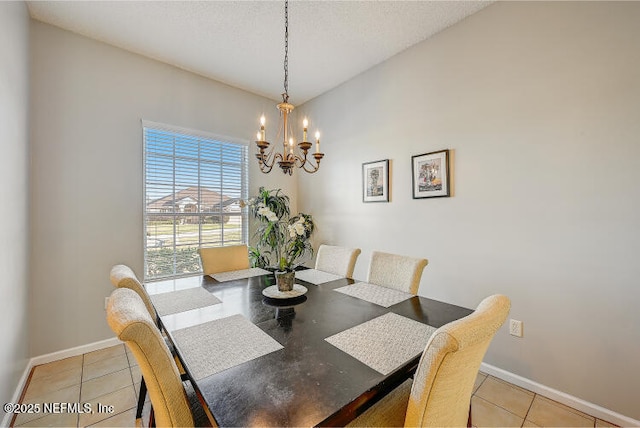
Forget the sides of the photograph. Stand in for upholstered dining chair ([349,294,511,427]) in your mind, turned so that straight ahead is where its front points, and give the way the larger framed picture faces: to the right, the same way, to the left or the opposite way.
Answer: to the left

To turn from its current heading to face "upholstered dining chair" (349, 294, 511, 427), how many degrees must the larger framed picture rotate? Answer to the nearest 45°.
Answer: approximately 45° to its left

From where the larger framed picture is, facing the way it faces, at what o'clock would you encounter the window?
The window is roughly at 1 o'clock from the larger framed picture.

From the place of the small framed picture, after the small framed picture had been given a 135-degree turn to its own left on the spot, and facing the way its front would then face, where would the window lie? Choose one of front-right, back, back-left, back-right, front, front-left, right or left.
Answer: back

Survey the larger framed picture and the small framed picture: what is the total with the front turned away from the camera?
0

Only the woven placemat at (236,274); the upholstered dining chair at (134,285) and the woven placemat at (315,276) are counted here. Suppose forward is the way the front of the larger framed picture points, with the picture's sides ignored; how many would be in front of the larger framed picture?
3

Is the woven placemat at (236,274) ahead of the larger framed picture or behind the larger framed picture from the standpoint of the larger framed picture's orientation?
ahead

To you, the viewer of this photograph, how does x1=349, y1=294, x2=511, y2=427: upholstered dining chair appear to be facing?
facing away from the viewer and to the left of the viewer

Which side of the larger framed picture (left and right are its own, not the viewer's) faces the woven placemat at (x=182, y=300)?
front

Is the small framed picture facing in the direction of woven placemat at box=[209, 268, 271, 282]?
yes

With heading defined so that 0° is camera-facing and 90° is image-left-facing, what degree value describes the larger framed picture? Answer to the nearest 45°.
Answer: approximately 45°

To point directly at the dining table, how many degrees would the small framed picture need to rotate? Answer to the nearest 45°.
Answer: approximately 45° to its left

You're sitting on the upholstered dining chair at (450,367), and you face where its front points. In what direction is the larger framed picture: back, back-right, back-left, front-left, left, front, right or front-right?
front-right
